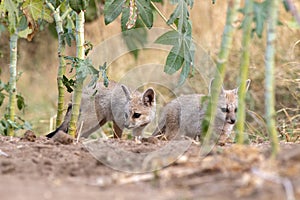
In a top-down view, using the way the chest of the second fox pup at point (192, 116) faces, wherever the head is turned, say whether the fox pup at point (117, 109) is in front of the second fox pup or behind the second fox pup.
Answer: behind

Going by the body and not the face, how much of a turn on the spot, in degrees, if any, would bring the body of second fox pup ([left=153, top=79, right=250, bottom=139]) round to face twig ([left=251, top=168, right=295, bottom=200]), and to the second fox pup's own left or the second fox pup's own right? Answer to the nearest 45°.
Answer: approximately 90° to the second fox pup's own right

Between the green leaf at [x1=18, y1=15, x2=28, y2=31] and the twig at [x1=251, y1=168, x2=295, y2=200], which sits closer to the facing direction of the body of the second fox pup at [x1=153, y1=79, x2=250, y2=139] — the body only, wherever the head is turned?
the twig

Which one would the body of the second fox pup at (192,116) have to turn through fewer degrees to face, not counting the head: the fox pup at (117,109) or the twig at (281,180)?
the twig

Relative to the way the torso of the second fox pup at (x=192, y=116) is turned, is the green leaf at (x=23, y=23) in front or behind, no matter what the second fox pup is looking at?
behind

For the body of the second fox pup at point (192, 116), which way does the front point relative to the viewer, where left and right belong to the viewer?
facing to the right of the viewer
